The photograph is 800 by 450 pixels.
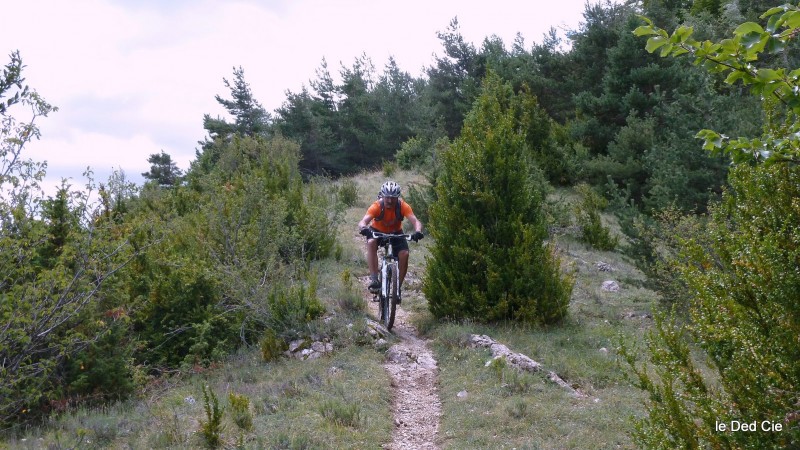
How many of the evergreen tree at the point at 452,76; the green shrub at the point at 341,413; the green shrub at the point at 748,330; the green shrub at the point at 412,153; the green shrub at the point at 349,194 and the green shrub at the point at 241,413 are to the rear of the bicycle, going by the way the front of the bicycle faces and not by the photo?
3

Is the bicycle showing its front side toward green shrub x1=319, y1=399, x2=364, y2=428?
yes

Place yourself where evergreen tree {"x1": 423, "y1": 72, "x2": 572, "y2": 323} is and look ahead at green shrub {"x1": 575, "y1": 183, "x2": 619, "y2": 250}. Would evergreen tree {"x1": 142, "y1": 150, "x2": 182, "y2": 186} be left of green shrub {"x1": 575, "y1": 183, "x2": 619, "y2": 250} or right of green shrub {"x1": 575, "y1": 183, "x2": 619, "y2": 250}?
left

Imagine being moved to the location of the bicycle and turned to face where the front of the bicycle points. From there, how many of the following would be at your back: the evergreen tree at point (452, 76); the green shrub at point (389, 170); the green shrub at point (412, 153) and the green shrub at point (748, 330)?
3

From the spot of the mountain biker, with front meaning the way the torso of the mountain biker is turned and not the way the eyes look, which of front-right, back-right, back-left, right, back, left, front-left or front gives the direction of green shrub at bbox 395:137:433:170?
back

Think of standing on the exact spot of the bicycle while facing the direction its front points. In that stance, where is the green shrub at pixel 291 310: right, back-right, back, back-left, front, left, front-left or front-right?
right

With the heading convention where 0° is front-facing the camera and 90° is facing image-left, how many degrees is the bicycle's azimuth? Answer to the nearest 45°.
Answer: approximately 0°

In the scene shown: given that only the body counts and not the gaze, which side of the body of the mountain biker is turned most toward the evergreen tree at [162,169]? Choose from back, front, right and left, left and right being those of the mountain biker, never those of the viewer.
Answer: back

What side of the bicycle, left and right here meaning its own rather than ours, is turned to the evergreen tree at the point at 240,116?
back

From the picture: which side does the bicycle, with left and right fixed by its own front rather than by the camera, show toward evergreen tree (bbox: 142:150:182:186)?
back

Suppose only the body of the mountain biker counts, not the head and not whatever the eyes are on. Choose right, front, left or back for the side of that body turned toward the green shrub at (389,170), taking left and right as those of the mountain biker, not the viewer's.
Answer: back

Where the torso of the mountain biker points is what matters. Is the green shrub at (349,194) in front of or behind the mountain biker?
behind

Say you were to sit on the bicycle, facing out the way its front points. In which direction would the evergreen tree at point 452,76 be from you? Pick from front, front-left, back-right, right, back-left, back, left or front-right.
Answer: back

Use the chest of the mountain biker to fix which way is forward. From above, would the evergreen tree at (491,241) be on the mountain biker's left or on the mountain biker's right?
on the mountain biker's left
